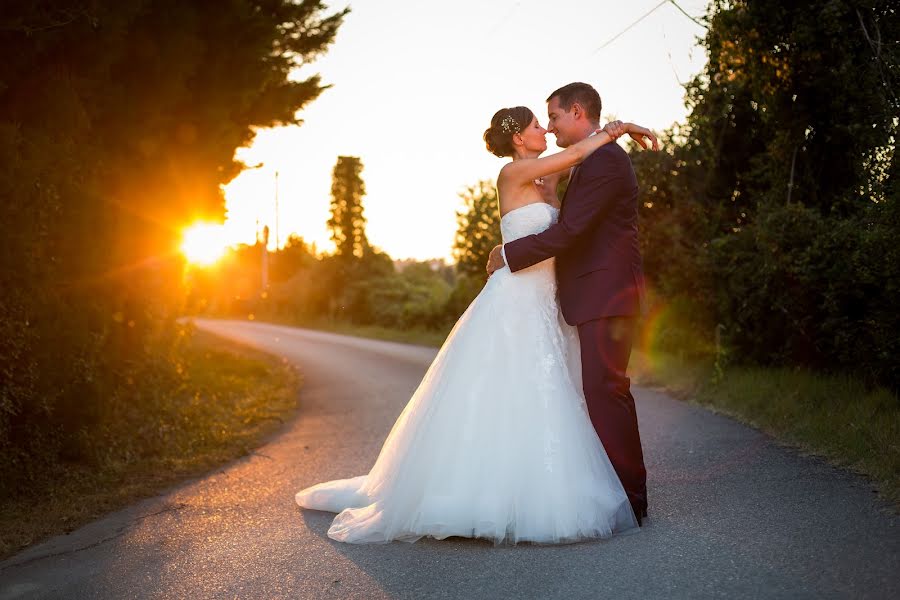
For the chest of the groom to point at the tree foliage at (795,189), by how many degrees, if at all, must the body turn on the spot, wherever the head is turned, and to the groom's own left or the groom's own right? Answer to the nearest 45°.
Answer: approximately 135° to the groom's own right

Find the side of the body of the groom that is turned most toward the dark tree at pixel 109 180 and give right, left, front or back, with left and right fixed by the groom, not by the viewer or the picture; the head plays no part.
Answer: front

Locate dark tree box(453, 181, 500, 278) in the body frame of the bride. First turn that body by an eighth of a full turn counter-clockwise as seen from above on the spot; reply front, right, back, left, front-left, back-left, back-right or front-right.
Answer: front-left

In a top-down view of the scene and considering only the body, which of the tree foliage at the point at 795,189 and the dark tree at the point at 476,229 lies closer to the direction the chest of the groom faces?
the dark tree

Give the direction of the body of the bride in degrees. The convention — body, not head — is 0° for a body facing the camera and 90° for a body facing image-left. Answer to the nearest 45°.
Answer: approximately 270°

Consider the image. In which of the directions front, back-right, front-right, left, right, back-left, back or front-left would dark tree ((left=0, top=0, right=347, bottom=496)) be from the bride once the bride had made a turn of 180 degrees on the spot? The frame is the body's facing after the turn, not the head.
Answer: front-right

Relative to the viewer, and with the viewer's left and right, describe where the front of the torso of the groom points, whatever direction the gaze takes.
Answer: facing to the left of the viewer

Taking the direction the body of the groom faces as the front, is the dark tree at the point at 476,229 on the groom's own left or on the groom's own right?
on the groom's own right

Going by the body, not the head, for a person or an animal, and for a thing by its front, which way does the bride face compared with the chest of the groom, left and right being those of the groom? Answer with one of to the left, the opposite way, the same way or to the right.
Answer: the opposite way

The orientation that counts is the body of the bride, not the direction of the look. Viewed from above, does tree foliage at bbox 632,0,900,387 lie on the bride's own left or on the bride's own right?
on the bride's own left

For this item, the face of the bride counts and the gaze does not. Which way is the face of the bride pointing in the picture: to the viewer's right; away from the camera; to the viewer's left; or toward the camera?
to the viewer's right
